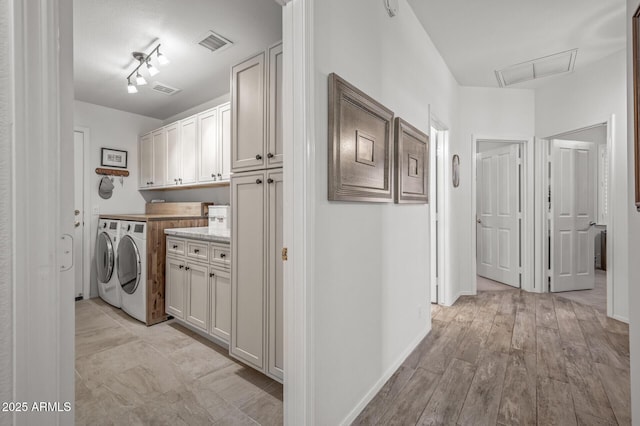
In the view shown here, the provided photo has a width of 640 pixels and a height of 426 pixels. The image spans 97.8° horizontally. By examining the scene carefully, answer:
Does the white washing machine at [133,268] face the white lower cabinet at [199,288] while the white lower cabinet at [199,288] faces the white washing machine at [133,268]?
no

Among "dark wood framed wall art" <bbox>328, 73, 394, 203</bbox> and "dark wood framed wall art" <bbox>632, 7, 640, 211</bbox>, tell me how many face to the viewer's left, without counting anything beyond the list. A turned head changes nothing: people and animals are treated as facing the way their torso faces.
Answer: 1

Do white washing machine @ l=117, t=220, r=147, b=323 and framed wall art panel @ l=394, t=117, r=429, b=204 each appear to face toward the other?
no

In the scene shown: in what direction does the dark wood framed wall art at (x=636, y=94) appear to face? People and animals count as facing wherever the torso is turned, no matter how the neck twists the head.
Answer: to the viewer's left

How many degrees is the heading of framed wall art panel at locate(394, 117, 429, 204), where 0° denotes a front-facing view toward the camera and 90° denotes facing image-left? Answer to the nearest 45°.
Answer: approximately 315°

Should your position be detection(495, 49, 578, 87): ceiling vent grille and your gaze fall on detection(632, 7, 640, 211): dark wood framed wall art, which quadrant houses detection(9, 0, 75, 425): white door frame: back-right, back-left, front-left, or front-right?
front-right

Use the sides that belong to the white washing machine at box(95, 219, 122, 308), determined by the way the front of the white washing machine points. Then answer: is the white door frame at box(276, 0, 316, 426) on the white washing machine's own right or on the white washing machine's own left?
on the white washing machine's own left

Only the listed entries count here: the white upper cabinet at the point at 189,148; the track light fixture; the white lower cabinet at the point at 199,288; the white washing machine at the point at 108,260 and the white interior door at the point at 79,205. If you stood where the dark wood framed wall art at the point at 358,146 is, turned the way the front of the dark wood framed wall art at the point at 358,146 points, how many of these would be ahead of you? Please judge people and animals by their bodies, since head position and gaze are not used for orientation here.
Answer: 0

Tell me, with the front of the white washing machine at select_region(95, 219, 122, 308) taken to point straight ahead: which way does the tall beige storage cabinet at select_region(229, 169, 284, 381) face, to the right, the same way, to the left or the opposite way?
the same way

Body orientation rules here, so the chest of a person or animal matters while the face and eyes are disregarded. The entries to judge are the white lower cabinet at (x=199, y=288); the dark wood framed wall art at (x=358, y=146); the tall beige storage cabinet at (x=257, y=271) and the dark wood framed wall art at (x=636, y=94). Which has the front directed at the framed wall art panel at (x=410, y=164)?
the dark wood framed wall art at (x=636, y=94)

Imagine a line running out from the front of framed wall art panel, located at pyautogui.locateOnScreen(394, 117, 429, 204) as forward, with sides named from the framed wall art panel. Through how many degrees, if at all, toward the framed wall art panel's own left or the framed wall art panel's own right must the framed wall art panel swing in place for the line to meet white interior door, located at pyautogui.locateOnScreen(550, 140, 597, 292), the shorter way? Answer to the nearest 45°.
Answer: approximately 90° to the framed wall art panel's own left

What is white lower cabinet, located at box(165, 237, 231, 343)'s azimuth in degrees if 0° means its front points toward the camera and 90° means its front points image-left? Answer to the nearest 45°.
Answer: approximately 45°

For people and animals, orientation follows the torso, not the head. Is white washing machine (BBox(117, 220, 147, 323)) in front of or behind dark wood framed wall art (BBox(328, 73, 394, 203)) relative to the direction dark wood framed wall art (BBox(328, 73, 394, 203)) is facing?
behind

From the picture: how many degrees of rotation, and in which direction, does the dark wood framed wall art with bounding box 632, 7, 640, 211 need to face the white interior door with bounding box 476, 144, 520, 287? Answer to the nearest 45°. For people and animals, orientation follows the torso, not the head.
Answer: approximately 45° to its right

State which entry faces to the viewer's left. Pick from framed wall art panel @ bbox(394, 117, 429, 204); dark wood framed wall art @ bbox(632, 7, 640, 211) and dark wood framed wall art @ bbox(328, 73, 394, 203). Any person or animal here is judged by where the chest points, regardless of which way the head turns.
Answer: dark wood framed wall art @ bbox(632, 7, 640, 211)

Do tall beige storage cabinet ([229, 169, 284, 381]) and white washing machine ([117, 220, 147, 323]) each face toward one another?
no

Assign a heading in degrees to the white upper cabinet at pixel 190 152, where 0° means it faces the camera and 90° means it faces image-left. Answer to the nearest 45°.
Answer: approximately 45°

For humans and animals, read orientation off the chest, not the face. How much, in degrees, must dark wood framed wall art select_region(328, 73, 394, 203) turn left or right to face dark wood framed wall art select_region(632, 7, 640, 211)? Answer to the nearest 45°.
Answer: approximately 45° to its left

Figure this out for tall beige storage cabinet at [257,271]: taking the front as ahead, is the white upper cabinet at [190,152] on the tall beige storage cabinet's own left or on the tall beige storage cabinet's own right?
on the tall beige storage cabinet's own right
